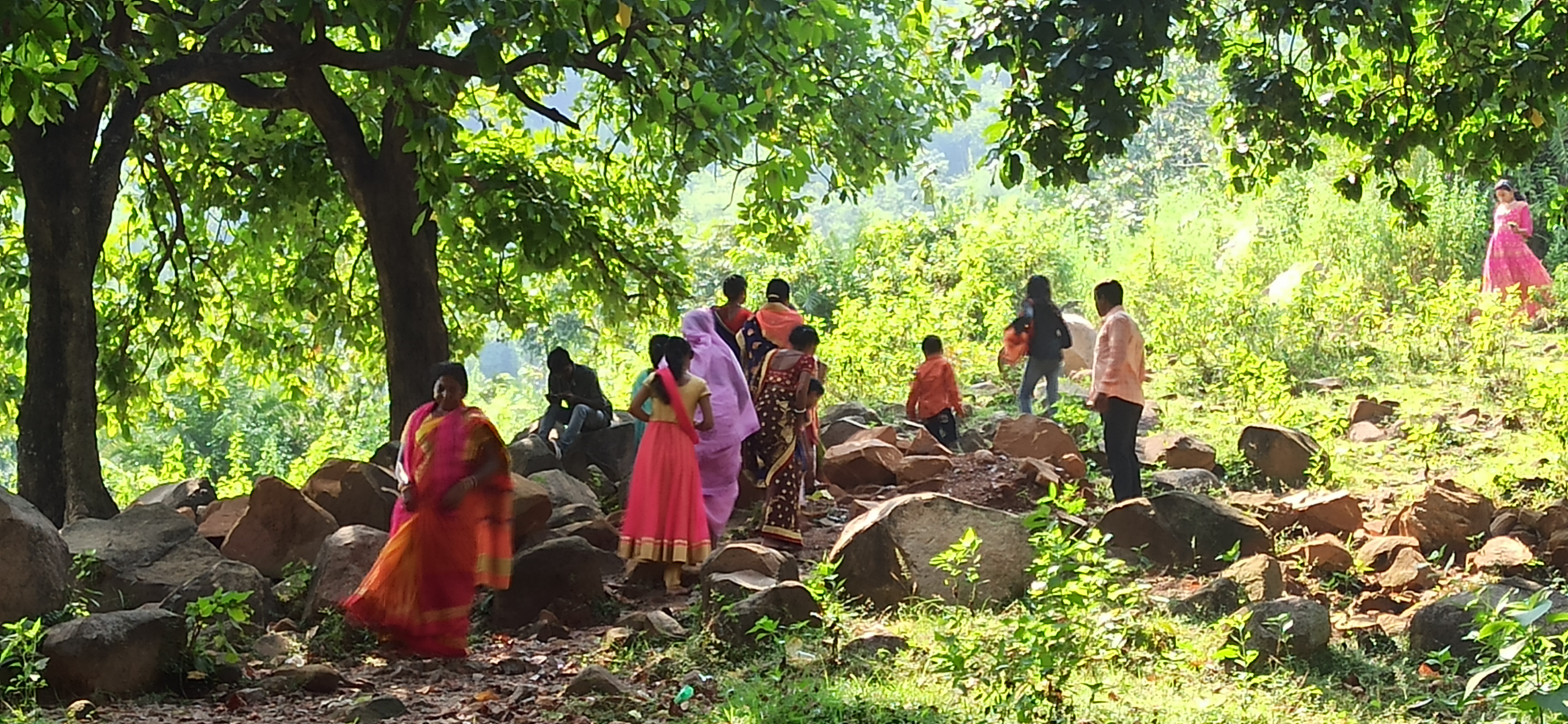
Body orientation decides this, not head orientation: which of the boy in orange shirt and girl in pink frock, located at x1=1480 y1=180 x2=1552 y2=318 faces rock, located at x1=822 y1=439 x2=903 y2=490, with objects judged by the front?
the girl in pink frock

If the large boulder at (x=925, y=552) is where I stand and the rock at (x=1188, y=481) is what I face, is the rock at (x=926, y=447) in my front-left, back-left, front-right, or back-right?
front-left

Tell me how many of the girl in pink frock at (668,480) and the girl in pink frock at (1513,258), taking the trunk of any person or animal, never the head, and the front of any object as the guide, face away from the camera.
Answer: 1

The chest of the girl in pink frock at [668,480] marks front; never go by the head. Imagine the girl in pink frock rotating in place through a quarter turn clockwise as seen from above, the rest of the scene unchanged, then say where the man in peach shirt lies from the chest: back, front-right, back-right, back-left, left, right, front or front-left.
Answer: front

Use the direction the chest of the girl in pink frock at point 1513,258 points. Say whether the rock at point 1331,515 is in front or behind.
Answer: in front

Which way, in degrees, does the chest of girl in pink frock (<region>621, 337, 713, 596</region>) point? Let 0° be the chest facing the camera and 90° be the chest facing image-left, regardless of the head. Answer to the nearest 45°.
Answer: approximately 180°

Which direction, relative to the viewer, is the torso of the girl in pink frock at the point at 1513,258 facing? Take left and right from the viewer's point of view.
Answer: facing the viewer and to the left of the viewer

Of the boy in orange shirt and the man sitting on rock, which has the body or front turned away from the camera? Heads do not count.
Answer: the boy in orange shirt

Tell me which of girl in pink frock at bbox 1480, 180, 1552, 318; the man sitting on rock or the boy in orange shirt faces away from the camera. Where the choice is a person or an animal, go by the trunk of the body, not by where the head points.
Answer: the boy in orange shirt

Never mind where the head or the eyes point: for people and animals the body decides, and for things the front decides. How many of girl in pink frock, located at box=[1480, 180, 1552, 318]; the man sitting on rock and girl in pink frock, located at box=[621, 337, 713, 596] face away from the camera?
1

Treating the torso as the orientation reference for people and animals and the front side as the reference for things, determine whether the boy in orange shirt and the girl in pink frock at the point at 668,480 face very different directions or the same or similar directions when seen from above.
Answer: same or similar directions

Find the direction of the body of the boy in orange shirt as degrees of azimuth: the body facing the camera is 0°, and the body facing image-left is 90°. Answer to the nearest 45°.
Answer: approximately 180°

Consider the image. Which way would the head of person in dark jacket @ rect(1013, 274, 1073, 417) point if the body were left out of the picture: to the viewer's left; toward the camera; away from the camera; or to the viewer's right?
away from the camera

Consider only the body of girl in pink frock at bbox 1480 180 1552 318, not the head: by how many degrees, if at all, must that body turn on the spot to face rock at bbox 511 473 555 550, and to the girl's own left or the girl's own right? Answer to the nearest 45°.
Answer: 0° — they already face it
